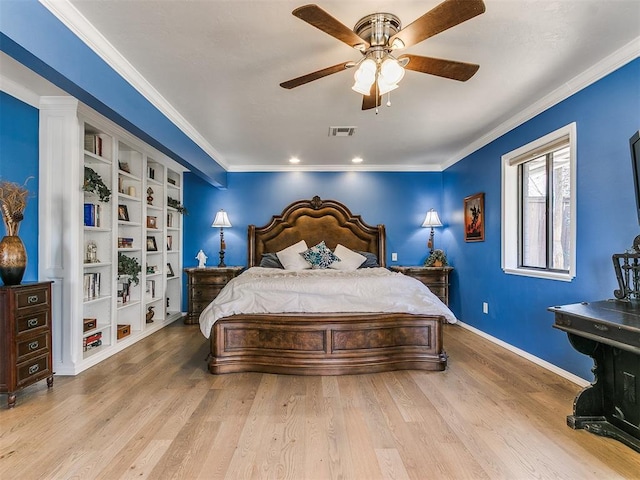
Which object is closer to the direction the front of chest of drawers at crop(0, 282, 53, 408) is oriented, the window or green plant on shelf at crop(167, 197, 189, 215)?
the window

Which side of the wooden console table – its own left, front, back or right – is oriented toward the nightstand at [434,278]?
right

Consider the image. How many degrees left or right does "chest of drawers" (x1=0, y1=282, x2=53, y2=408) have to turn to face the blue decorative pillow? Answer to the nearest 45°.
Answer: approximately 45° to its left

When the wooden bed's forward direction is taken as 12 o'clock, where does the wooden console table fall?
The wooden console table is roughly at 10 o'clock from the wooden bed.

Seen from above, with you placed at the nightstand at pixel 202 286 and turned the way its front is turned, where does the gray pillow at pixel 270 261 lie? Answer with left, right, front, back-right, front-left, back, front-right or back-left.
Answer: left

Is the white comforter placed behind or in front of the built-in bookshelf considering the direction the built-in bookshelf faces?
in front

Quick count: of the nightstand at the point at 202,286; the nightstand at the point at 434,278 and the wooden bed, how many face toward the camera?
3

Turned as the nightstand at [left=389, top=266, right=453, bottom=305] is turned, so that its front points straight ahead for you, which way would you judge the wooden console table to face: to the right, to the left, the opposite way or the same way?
to the right

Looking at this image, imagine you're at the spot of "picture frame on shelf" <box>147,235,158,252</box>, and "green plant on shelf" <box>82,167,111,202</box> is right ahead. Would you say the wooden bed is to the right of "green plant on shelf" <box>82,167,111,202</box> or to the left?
left

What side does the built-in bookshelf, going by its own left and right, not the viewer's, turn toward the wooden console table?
front

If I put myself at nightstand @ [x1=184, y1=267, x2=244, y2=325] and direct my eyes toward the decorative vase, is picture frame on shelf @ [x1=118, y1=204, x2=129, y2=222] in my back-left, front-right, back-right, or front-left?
front-right

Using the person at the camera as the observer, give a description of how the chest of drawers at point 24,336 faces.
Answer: facing the viewer and to the right of the viewer

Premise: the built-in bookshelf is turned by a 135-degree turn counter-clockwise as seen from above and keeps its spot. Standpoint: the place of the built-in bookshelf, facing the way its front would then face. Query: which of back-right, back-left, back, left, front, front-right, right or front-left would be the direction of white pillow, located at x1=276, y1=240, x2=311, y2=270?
right

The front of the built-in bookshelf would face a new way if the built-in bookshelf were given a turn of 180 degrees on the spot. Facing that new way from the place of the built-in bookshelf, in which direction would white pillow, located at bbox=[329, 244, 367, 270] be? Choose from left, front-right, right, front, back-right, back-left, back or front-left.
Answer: back-right

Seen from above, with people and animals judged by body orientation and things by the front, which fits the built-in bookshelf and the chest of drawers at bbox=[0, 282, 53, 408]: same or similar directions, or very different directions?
same or similar directions

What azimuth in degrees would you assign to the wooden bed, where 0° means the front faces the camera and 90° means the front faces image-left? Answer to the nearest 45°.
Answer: approximately 0°

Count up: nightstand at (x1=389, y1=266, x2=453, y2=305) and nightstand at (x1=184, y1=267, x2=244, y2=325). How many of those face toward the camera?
2

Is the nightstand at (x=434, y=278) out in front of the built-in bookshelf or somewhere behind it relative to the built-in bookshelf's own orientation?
in front

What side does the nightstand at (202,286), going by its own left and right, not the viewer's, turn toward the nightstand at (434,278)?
left

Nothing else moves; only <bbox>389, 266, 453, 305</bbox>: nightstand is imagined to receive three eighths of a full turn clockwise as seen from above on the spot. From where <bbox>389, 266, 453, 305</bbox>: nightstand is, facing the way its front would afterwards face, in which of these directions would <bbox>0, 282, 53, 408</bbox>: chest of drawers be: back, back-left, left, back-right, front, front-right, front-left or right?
left

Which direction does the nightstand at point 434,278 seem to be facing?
toward the camera

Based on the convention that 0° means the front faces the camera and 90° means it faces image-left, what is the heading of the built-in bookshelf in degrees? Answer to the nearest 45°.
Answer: approximately 315°

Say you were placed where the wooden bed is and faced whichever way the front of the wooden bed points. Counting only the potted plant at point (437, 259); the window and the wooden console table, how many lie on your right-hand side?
0
